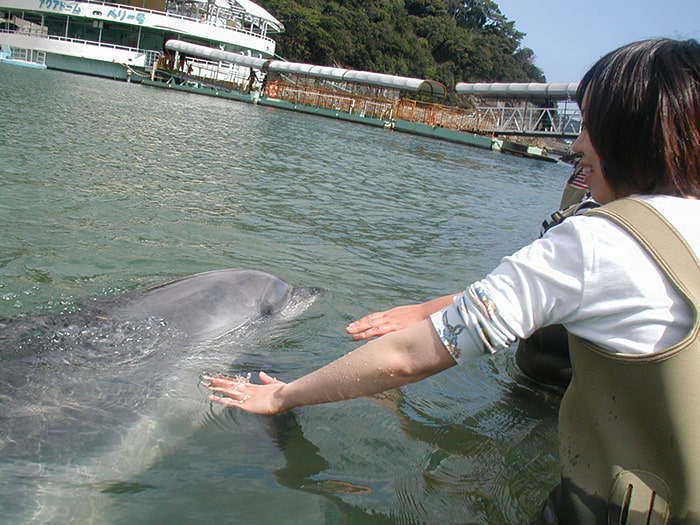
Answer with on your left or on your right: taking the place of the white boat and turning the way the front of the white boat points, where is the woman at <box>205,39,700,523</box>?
on your right

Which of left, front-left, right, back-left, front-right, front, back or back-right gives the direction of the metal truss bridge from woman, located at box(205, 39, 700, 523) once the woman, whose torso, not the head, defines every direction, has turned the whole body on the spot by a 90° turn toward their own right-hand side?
front-left

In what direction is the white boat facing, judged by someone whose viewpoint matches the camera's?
facing to the right of the viewer

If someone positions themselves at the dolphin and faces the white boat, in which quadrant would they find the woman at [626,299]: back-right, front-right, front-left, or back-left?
back-right

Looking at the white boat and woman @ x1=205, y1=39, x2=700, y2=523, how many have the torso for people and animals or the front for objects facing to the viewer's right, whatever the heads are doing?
1

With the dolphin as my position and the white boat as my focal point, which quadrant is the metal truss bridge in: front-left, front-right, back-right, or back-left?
front-right

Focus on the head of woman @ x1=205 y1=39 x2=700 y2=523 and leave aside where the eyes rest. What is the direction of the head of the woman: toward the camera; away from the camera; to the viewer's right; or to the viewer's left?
to the viewer's left

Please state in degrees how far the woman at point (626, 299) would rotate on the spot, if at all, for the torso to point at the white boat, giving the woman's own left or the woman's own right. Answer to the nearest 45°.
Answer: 0° — they already face it

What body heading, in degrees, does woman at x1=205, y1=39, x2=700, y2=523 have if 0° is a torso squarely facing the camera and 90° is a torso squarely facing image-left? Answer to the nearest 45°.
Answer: approximately 135°

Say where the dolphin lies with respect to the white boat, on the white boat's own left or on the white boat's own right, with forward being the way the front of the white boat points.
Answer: on the white boat's own right

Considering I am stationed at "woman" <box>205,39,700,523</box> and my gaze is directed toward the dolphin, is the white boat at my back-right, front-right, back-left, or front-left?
front-right

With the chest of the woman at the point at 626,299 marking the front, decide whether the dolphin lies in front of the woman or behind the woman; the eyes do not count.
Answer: in front
